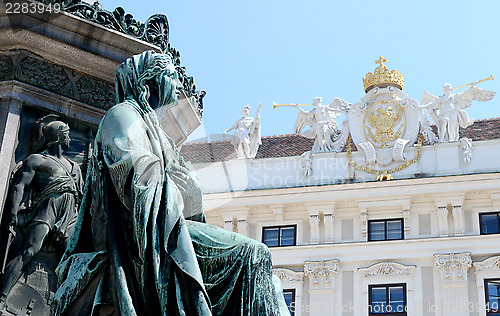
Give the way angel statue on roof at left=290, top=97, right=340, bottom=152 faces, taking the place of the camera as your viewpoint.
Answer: facing the viewer and to the left of the viewer

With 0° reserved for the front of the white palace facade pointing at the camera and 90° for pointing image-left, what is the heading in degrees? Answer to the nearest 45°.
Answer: approximately 0°

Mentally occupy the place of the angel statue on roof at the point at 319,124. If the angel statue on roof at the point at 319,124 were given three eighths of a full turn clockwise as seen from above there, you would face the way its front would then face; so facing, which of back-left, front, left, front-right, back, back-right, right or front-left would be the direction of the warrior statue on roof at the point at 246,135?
left
